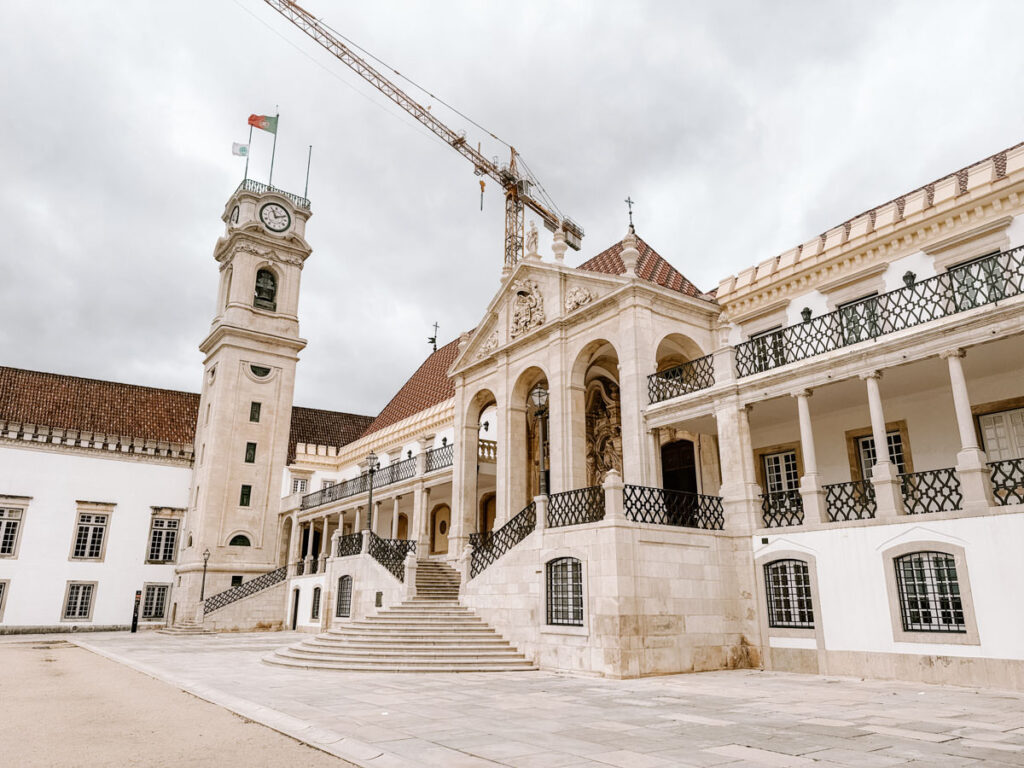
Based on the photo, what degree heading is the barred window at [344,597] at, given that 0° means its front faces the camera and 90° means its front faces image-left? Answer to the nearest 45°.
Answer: approximately 45°

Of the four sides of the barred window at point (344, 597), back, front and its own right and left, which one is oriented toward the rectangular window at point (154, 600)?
right

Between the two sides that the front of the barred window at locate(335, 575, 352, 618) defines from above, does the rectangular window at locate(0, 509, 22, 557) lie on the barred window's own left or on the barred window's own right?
on the barred window's own right

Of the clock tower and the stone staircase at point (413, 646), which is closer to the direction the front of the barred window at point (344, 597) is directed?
the stone staircase

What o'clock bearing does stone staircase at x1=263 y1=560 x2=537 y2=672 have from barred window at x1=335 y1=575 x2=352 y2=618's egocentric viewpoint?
The stone staircase is roughly at 10 o'clock from the barred window.

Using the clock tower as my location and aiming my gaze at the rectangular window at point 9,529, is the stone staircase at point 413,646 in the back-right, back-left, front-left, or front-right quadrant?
back-left

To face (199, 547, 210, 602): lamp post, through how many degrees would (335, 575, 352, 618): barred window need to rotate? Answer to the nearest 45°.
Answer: approximately 90° to its right

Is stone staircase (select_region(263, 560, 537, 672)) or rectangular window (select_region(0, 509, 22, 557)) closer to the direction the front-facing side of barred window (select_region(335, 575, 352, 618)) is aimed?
the stone staircase
